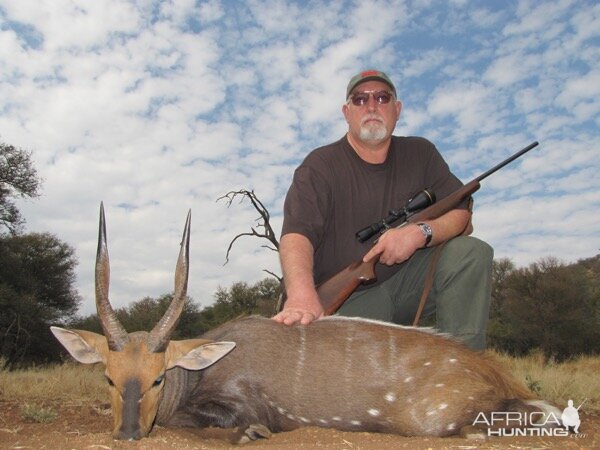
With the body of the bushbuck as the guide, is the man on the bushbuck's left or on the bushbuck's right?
on the bushbuck's right

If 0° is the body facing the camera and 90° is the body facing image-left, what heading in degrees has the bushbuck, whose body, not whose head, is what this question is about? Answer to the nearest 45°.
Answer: approximately 90°
